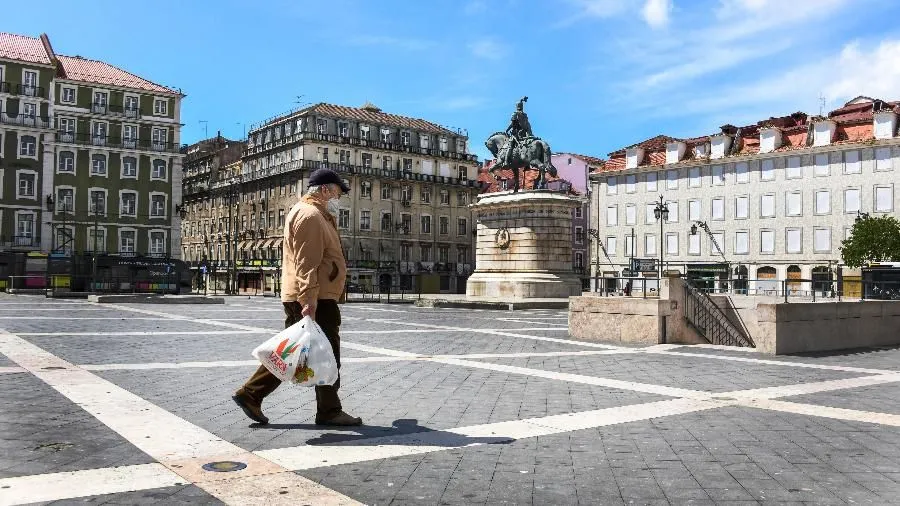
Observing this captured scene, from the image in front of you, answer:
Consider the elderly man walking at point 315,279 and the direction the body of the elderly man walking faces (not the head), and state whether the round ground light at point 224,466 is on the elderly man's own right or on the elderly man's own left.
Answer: on the elderly man's own right

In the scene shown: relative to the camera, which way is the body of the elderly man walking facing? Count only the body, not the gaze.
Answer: to the viewer's right

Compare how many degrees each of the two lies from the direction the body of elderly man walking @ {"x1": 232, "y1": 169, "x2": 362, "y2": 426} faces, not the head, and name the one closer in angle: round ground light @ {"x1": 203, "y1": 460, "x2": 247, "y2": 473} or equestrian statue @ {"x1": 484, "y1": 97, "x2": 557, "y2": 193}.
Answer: the equestrian statue

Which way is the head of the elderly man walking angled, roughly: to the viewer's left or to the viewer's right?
to the viewer's right

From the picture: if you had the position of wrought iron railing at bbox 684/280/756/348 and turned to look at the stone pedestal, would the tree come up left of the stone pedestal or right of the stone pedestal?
right

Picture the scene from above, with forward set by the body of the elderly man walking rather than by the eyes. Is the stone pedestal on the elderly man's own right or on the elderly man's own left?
on the elderly man's own left

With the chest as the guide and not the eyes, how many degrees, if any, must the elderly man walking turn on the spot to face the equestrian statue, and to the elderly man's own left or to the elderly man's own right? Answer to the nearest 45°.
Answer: approximately 90° to the elderly man's own left

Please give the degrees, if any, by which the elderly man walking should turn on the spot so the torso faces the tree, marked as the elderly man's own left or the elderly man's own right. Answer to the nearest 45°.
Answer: approximately 45° to the elderly man's own left

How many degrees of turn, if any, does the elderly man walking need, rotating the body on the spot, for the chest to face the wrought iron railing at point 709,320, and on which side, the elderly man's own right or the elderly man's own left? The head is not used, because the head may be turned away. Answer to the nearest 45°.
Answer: approximately 45° to the elderly man's own left
